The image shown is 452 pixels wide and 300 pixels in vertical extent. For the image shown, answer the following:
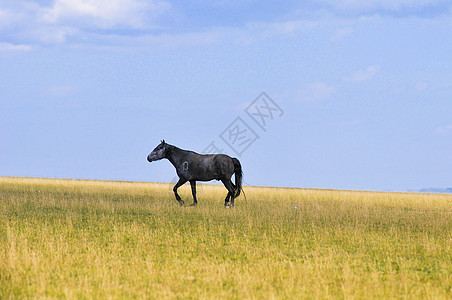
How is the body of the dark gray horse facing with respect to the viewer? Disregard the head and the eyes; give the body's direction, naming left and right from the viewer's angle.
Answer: facing to the left of the viewer
